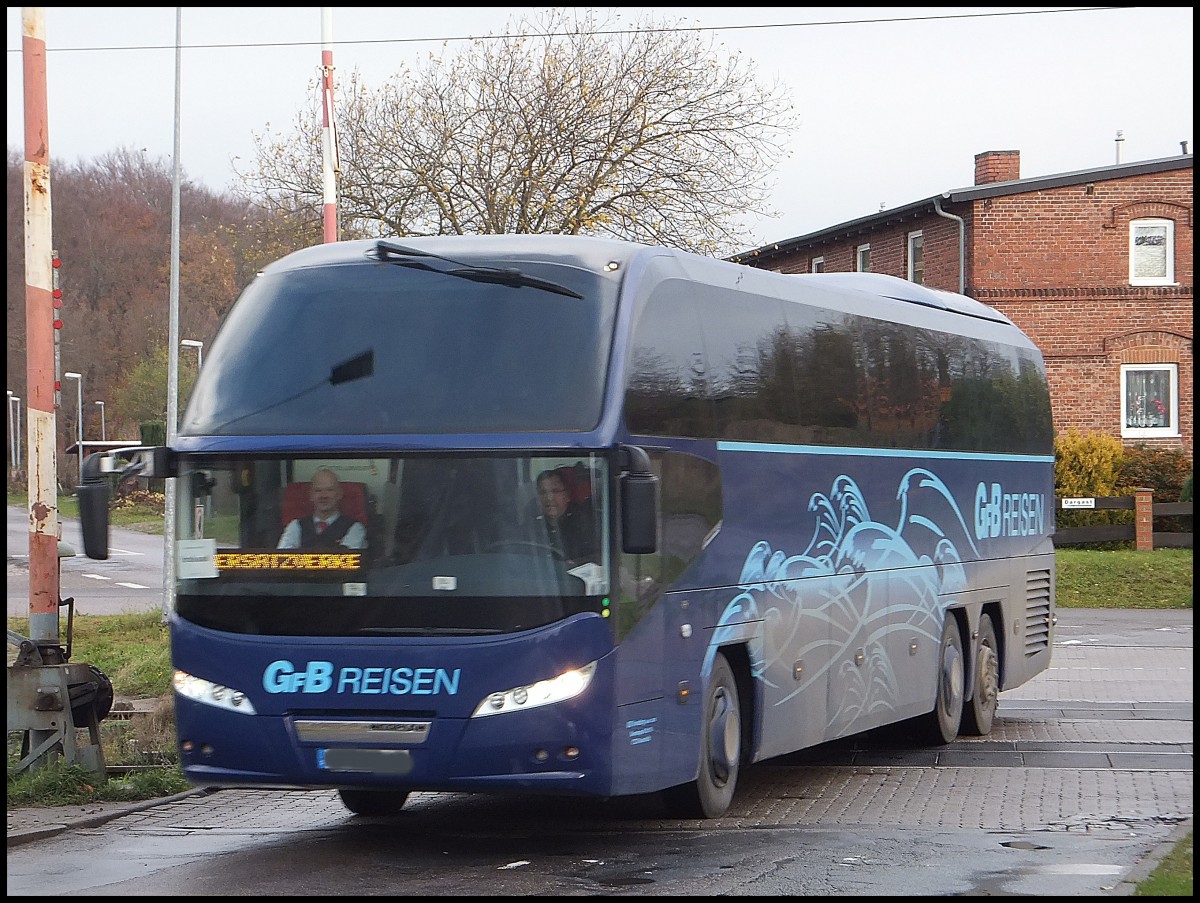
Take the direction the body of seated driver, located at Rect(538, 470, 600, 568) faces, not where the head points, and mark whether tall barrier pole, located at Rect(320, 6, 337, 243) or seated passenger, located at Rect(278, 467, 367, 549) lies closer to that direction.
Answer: the seated passenger

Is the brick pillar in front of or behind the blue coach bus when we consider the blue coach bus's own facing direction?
behind

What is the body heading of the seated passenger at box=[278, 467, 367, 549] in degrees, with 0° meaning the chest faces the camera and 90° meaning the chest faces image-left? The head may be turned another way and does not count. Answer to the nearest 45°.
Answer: approximately 0°

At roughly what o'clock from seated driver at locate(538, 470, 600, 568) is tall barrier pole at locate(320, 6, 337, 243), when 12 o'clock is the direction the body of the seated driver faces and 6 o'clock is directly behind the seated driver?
The tall barrier pole is roughly at 4 o'clock from the seated driver.

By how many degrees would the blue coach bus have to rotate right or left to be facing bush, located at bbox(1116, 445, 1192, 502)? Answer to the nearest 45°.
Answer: approximately 180°

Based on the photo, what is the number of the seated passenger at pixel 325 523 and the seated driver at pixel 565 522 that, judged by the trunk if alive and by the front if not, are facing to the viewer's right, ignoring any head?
0

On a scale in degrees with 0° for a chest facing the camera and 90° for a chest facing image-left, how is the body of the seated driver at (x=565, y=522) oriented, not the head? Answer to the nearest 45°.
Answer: approximately 45°

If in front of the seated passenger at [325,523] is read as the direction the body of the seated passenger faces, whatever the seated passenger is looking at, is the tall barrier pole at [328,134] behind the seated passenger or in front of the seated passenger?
behind

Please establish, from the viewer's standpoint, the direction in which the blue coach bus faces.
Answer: facing the viewer and to the left of the viewer

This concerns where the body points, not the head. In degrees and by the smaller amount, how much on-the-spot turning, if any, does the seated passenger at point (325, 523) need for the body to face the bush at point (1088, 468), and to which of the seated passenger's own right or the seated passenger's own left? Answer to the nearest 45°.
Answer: approximately 135° to the seated passenger's own left

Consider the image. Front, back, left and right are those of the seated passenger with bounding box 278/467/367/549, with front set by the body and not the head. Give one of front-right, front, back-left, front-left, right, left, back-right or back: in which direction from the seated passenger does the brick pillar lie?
back-left
